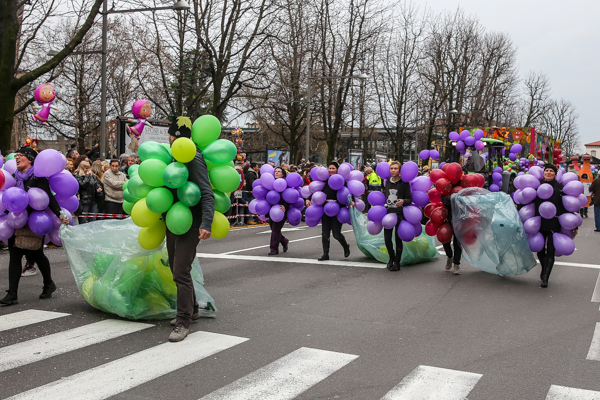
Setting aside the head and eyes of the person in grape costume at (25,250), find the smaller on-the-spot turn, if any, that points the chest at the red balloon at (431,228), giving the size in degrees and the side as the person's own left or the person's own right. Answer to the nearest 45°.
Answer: approximately 135° to the person's own left

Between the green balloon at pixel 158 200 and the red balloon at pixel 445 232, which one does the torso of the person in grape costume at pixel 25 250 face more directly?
the green balloon

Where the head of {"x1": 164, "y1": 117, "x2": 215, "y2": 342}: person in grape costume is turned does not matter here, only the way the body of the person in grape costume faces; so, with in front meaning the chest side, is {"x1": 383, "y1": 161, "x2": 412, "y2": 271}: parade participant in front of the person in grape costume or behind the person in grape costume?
behind

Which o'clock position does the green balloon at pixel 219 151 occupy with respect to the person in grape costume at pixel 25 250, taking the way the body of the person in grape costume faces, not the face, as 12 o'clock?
The green balloon is roughly at 9 o'clock from the person in grape costume.

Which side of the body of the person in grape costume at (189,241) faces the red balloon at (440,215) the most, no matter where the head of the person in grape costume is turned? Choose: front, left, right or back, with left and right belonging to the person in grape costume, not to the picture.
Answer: back

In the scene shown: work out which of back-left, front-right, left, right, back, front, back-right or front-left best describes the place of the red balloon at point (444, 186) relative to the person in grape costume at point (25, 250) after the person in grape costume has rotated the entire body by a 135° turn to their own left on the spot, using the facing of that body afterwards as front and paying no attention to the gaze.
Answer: front

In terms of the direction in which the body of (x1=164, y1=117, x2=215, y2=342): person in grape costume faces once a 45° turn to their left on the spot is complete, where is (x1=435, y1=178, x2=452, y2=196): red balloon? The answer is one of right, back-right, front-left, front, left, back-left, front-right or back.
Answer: back-left

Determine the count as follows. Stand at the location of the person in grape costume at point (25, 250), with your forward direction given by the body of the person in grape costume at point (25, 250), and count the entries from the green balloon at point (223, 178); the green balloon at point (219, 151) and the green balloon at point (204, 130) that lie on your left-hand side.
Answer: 3

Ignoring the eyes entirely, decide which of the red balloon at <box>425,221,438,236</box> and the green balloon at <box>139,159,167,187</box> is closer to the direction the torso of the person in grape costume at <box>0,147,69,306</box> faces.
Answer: the green balloon

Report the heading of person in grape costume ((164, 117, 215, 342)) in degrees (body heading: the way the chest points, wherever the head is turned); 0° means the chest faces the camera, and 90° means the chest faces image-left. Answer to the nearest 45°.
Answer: approximately 45°

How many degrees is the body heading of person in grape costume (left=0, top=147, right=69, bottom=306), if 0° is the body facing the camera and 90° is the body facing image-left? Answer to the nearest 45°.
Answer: approximately 45°
